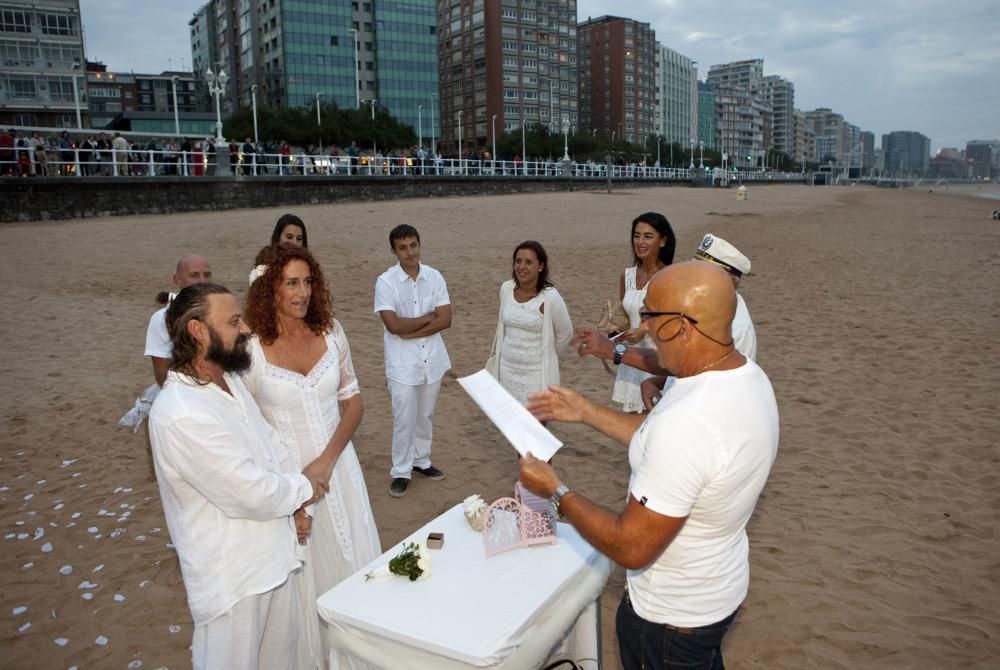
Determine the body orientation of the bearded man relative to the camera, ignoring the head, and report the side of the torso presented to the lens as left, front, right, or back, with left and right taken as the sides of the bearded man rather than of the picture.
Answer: right

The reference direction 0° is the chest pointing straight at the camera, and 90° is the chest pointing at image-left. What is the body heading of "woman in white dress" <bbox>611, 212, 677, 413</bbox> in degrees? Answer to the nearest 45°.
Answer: approximately 45°

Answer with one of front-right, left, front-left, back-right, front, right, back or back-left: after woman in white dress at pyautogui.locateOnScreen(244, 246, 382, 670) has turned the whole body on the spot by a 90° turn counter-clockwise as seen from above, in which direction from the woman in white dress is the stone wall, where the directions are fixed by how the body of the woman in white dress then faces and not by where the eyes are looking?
front-left

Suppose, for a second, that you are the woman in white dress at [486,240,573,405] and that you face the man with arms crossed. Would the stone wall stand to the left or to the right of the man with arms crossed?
right

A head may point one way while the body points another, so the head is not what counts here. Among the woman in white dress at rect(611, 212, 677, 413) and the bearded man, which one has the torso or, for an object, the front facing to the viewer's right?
the bearded man

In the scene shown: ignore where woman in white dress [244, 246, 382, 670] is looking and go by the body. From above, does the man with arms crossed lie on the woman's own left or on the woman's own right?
on the woman's own left

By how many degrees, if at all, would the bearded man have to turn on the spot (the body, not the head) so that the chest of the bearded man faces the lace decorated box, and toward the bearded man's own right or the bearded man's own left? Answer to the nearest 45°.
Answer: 0° — they already face it

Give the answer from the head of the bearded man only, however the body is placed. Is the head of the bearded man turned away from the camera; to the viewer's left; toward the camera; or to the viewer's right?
to the viewer's right

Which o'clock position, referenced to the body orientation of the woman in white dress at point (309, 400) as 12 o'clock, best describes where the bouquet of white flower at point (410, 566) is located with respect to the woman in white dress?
The bouquet of white flower is roughly at 1 o'clock from the woman in white dress.

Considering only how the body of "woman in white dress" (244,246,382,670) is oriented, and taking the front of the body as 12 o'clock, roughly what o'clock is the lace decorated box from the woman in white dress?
The lace decorated box is roughly at 12 o'clock from the woman in white dress.

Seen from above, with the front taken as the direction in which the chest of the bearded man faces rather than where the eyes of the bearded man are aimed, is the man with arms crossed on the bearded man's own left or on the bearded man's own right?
on the bearded man's own left

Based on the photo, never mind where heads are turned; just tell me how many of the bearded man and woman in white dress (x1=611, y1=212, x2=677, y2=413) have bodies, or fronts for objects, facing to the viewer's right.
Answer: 1
